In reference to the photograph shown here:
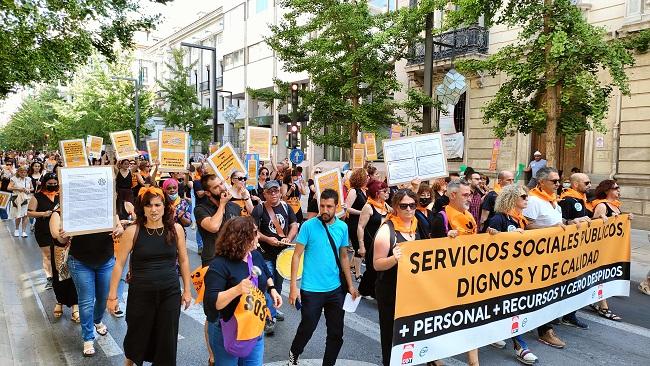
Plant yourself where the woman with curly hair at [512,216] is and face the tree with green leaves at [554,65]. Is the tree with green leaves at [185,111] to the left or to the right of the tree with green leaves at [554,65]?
left

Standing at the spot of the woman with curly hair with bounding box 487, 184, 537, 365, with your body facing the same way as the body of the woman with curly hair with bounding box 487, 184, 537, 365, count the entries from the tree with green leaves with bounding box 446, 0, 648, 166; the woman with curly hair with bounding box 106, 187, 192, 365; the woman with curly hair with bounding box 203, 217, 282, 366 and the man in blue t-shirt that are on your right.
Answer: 3

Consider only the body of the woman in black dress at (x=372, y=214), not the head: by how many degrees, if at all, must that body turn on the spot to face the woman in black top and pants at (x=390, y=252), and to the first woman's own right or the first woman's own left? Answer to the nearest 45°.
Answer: approximately 45° to the first woman's own right

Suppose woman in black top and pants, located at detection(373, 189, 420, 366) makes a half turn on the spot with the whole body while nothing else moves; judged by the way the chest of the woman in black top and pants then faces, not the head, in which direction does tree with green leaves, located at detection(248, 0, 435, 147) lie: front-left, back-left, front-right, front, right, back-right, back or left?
front-right

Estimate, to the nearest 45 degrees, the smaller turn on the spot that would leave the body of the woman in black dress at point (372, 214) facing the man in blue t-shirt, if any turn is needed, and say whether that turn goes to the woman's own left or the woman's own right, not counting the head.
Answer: approximately 45° to the woman's own right

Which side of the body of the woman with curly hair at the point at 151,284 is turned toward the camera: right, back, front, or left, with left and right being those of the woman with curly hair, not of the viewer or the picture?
front

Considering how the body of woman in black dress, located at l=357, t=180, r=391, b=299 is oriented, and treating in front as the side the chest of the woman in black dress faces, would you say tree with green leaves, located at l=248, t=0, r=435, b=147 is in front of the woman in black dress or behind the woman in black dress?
behind

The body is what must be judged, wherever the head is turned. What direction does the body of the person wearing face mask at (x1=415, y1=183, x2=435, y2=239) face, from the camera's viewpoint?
toward the camera

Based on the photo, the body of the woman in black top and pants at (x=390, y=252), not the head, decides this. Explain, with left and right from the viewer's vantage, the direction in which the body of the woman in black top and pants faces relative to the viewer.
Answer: facing the viewer and to the right of the viewer
